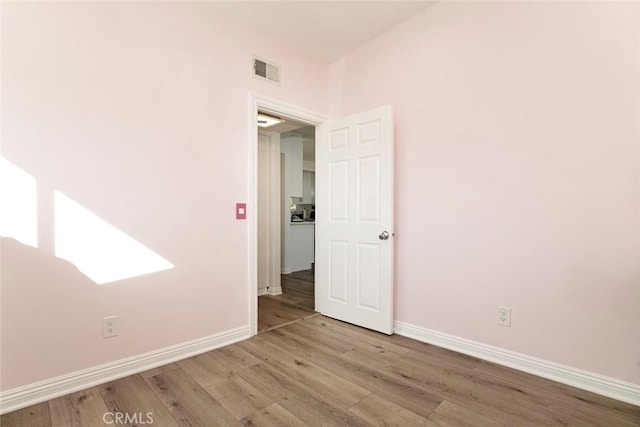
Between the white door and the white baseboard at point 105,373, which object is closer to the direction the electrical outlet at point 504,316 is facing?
the white baseboard

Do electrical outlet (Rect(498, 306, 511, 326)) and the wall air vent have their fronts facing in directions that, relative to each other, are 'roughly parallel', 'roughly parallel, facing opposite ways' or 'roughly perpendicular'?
roughly perpendicular

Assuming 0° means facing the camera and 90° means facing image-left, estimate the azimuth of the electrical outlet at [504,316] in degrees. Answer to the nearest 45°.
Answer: approximately 0°

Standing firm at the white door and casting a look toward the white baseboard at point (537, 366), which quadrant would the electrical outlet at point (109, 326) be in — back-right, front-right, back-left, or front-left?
back-right

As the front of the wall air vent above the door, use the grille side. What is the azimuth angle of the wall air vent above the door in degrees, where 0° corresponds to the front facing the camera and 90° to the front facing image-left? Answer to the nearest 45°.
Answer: approximately 315°

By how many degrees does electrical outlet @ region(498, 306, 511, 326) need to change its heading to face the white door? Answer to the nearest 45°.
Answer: approximately 90° to its right
